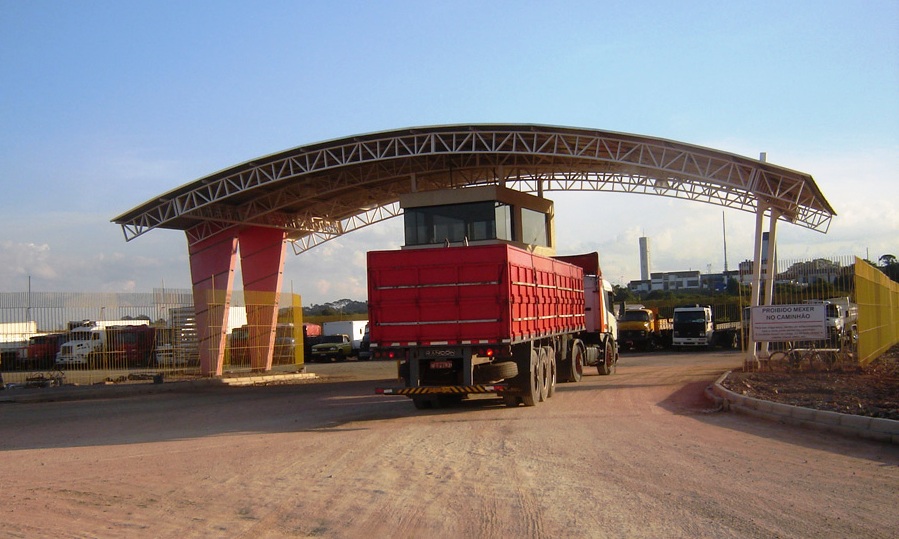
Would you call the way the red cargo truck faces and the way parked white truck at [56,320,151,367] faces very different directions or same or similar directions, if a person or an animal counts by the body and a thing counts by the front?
very different directions

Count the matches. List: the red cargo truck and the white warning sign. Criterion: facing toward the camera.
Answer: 1

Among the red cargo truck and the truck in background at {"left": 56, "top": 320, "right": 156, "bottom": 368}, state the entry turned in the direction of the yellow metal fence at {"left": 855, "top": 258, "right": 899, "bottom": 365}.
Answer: the red cargo truck

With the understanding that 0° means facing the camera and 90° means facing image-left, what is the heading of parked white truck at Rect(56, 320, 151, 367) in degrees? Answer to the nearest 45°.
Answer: approximately 45°

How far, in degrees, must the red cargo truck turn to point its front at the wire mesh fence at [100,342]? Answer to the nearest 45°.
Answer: approximately 90° to its left

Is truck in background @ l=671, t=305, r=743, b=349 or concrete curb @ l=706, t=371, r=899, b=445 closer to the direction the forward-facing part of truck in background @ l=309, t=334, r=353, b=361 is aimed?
the concrete curb
